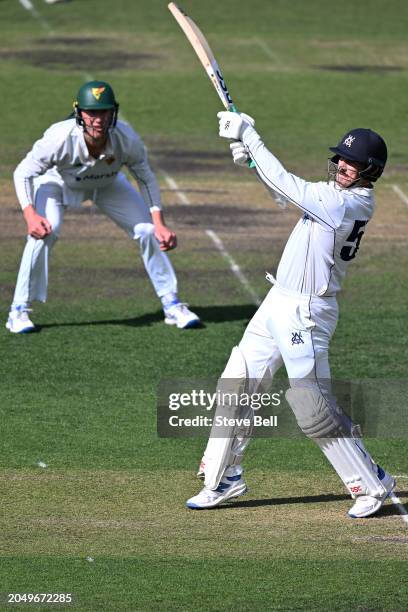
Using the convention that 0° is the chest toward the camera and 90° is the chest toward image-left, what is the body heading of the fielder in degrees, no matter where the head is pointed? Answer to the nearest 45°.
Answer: approximately 0°

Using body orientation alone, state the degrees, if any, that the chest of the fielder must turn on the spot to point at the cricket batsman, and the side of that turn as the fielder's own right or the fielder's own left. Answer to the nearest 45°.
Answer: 0° — they already face them
